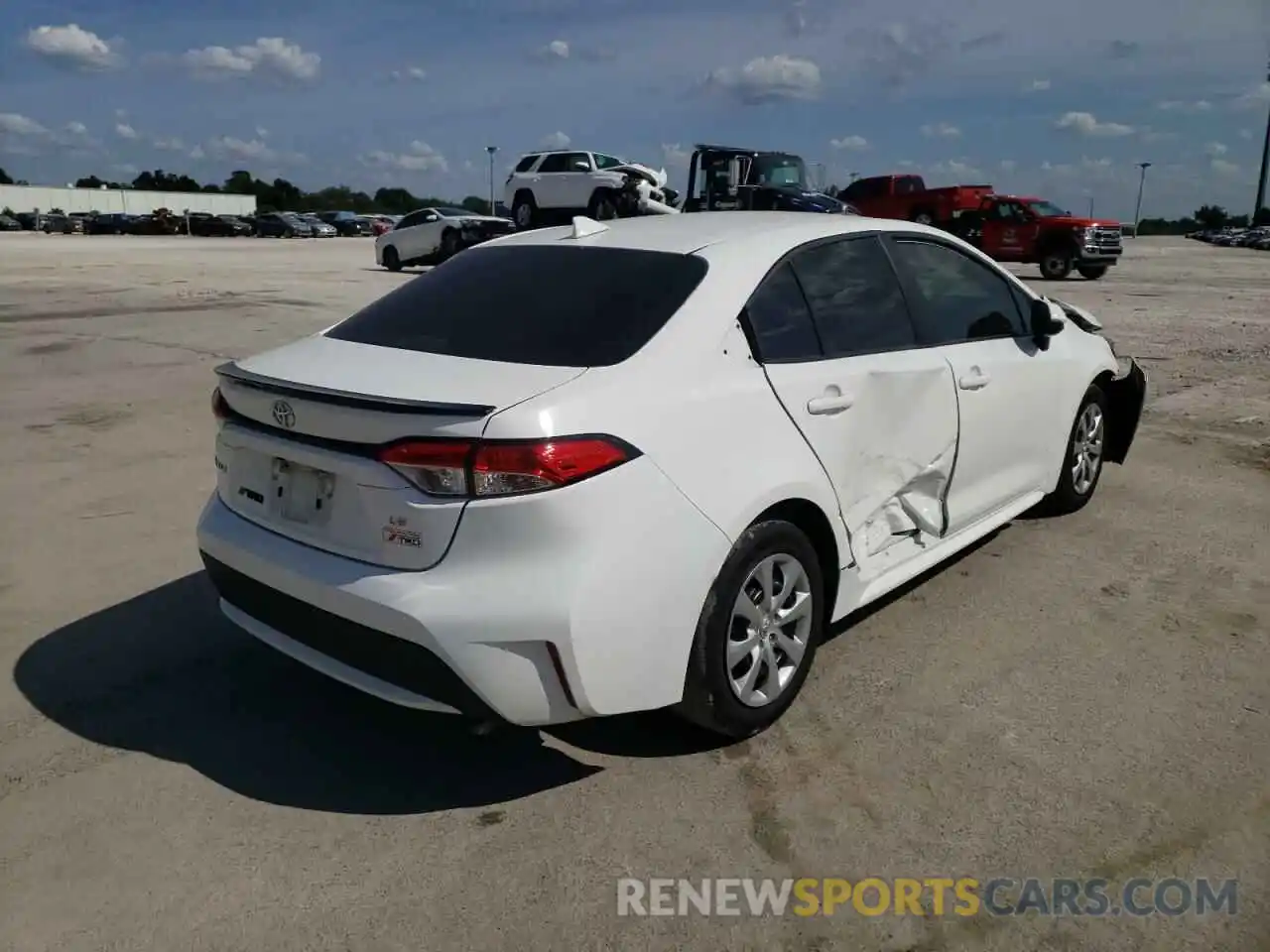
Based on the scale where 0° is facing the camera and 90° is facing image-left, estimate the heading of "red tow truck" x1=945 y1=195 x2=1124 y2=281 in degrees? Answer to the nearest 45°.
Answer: approximately 315°

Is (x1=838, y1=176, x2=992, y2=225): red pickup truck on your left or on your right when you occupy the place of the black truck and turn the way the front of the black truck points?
on your left

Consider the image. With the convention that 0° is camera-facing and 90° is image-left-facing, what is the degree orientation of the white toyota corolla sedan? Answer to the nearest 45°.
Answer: approximately 225°

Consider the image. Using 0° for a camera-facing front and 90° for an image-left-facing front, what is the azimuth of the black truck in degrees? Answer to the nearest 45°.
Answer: approximately 315°

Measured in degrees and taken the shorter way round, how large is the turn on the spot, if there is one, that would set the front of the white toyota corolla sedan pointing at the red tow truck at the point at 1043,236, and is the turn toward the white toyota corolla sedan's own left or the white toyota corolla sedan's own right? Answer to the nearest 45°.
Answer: approximately 45° to the white toyota corolla sedan's own left

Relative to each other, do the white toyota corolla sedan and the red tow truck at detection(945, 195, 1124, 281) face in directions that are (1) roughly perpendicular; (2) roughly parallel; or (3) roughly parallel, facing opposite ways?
roughly perpendicular

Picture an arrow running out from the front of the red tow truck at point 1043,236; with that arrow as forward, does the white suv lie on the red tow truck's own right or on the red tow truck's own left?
on the red tow truck's own right

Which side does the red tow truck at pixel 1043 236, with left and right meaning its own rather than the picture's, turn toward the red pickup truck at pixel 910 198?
back
